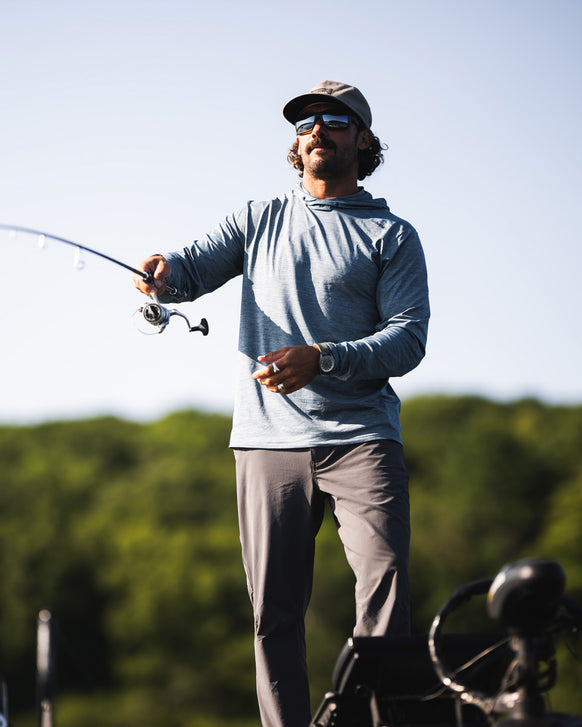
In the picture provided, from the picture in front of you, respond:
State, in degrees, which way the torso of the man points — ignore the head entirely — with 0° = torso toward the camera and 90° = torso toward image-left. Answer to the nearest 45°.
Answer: approximately 0°

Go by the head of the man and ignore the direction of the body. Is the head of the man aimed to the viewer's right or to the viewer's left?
to the viewer's left
